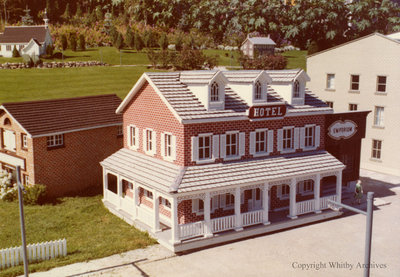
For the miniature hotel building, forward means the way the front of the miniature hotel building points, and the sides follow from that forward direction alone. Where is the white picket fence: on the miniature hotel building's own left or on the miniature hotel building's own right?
on the miniature hotel building's own right
